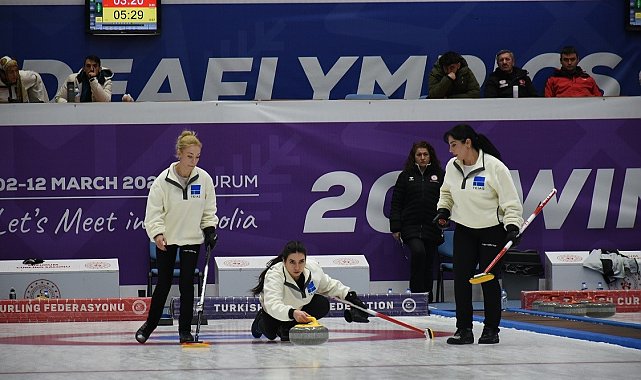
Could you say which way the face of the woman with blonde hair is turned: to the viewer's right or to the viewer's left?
to the viewer's right

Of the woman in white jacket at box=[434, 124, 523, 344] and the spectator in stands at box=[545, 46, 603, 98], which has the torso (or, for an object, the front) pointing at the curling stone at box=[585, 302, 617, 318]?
the spectator in stands

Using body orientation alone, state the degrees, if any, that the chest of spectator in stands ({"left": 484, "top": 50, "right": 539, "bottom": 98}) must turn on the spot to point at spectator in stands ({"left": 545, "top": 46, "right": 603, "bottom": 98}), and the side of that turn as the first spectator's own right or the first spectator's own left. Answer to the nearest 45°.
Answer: approximately 135° to the first spectator's own left

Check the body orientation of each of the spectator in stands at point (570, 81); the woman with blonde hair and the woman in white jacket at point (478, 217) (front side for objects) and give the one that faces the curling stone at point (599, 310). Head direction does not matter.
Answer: the spectator in stands

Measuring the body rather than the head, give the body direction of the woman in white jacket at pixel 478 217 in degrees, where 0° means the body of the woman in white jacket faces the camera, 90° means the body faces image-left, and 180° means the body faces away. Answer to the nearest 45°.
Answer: approximately 45°

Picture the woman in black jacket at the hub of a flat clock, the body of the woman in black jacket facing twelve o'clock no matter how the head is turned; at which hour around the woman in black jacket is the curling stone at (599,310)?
The curling stone is roughly at 11 o'clock from the woman in black jacket.

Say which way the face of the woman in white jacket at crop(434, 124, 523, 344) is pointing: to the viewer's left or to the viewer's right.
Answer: to the viewer's left
